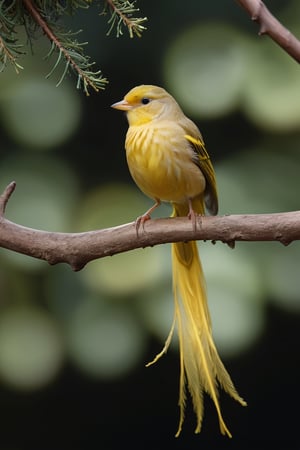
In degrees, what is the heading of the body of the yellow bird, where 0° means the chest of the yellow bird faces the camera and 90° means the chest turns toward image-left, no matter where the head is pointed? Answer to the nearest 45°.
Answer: approximately 45°
